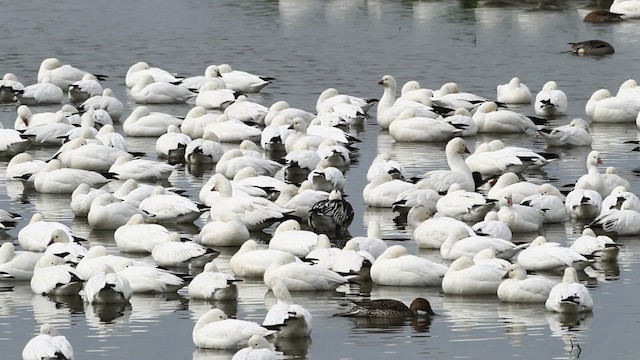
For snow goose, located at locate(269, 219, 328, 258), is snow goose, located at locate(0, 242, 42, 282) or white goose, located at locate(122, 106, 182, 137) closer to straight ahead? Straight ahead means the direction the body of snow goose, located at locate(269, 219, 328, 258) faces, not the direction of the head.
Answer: the snow goose

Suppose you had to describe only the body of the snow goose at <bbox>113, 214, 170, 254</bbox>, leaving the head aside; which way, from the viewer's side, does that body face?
to the viewer's left

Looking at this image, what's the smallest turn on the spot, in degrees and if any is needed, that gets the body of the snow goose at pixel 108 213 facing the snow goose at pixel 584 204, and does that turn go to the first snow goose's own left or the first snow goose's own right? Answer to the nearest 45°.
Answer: approximately 180°

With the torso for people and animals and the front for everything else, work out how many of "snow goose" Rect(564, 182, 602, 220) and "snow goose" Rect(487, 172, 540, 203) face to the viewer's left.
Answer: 1

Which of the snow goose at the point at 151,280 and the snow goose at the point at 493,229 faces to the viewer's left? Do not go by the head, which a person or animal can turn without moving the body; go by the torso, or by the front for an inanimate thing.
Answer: the snow goose at the point at 151,280
